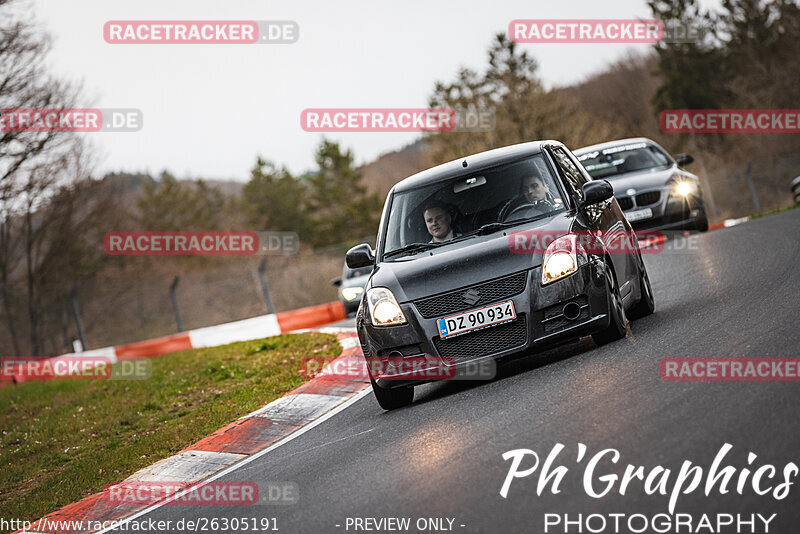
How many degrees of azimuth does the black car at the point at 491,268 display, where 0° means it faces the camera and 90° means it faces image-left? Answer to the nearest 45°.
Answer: approximately 45°

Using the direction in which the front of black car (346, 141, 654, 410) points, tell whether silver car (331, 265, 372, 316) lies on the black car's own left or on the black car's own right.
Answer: on the black car's own right

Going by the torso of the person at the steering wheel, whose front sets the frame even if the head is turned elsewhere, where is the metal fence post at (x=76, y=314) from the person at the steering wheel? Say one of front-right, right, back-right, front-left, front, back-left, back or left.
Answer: right

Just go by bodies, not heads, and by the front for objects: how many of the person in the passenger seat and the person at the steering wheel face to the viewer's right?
0

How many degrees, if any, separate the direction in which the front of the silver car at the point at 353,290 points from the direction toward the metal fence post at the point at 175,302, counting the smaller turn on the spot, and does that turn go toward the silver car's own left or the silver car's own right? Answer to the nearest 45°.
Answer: approximately 135° to the silver car's own right

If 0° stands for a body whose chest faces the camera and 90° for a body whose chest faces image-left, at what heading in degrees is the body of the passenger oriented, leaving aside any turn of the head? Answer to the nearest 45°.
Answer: approximately 45°

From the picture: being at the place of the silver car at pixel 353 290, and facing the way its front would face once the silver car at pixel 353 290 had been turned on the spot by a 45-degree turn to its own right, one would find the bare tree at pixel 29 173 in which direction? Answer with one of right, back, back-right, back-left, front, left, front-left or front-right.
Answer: right
